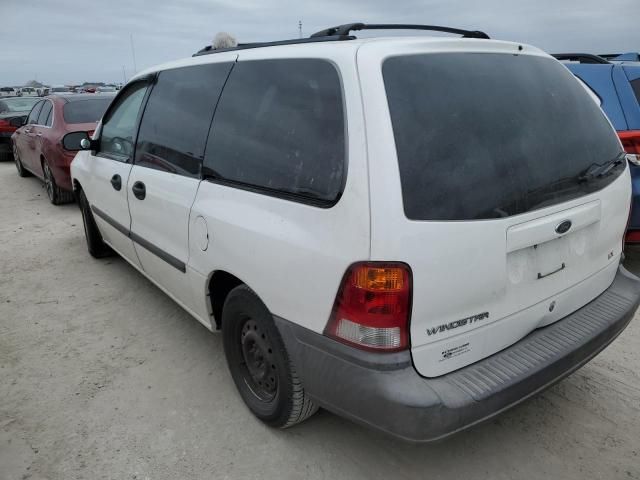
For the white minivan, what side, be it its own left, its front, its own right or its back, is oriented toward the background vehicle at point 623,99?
right

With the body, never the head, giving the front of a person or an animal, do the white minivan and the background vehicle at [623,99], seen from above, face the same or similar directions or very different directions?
same or similar directions

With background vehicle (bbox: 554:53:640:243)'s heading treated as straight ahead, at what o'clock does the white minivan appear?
The white minivan is roughly at 8 o'clock from the background vehicle.

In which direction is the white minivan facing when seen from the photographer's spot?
facing away from the viewer and to the left of the viewer

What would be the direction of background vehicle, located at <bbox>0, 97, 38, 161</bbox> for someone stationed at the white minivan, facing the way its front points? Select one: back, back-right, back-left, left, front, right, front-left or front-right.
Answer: front

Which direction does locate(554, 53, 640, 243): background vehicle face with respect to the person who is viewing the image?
facing away from the viewer and to the left of the viewer

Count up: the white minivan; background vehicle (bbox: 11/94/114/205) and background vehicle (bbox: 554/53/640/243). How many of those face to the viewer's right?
0

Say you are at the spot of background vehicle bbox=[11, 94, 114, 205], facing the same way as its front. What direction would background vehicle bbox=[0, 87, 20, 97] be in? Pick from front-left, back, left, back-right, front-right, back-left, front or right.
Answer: front-right

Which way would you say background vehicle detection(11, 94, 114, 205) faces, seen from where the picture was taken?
facing away from the viewer and to the left of the viewer

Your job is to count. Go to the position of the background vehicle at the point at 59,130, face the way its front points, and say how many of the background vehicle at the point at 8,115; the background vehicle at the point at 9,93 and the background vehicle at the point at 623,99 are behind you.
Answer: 1

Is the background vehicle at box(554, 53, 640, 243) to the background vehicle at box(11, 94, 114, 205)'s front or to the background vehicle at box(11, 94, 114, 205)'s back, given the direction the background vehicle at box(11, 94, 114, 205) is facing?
to the back
